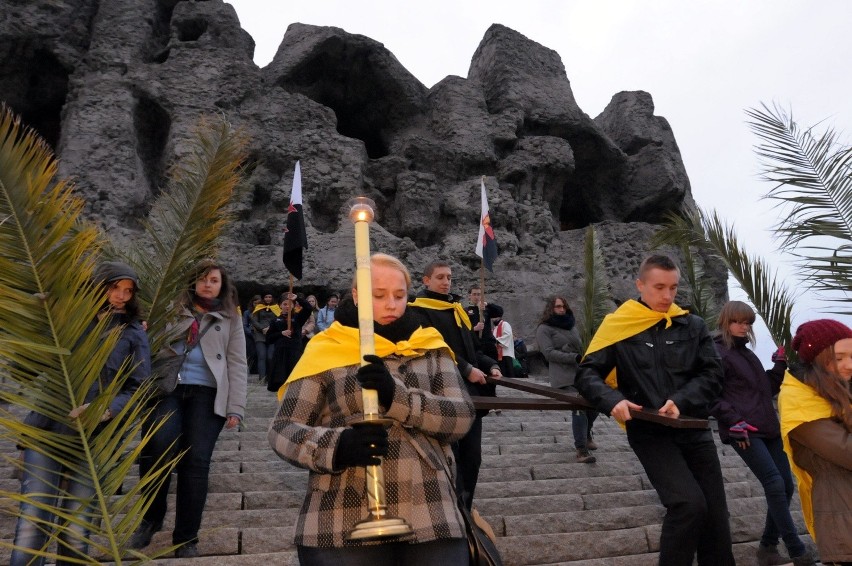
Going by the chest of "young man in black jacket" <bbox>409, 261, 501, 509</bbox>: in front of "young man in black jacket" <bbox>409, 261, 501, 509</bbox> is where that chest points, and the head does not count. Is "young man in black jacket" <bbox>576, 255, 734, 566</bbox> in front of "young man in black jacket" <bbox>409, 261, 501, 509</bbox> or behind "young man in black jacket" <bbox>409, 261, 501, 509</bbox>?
in front

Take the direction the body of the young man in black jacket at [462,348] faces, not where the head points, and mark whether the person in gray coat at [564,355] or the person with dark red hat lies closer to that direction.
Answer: the person with dark red hat

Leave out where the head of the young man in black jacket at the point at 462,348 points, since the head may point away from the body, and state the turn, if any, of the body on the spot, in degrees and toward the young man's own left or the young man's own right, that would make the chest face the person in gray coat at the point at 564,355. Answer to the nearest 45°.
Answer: approximately 90° to the young man's own left

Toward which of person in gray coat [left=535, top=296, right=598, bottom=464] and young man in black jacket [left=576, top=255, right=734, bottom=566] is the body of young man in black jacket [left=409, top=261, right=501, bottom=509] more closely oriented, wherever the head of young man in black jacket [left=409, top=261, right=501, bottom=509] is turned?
the young man in black jacket
